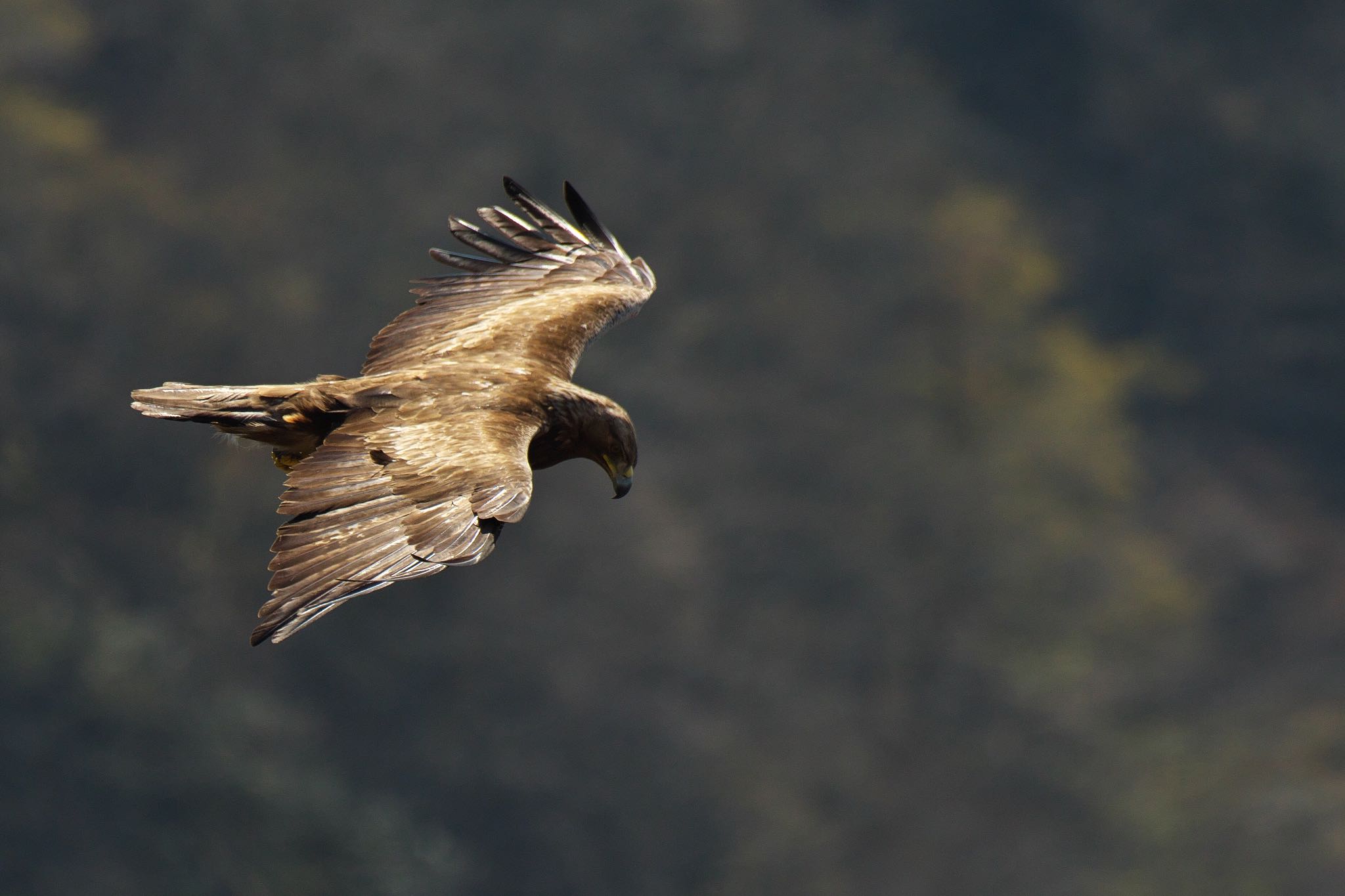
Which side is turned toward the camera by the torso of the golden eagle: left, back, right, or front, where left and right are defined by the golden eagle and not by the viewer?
right
